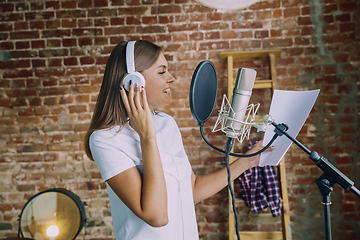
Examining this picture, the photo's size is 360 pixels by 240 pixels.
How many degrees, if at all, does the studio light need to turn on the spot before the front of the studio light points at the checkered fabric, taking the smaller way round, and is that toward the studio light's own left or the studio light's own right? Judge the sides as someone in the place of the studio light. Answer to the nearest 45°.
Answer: approximately 90° to the studio light's own left

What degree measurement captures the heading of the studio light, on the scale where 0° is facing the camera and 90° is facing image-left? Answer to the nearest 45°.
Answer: approximately 0°

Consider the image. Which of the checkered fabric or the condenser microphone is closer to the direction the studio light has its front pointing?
the condenser microphone
